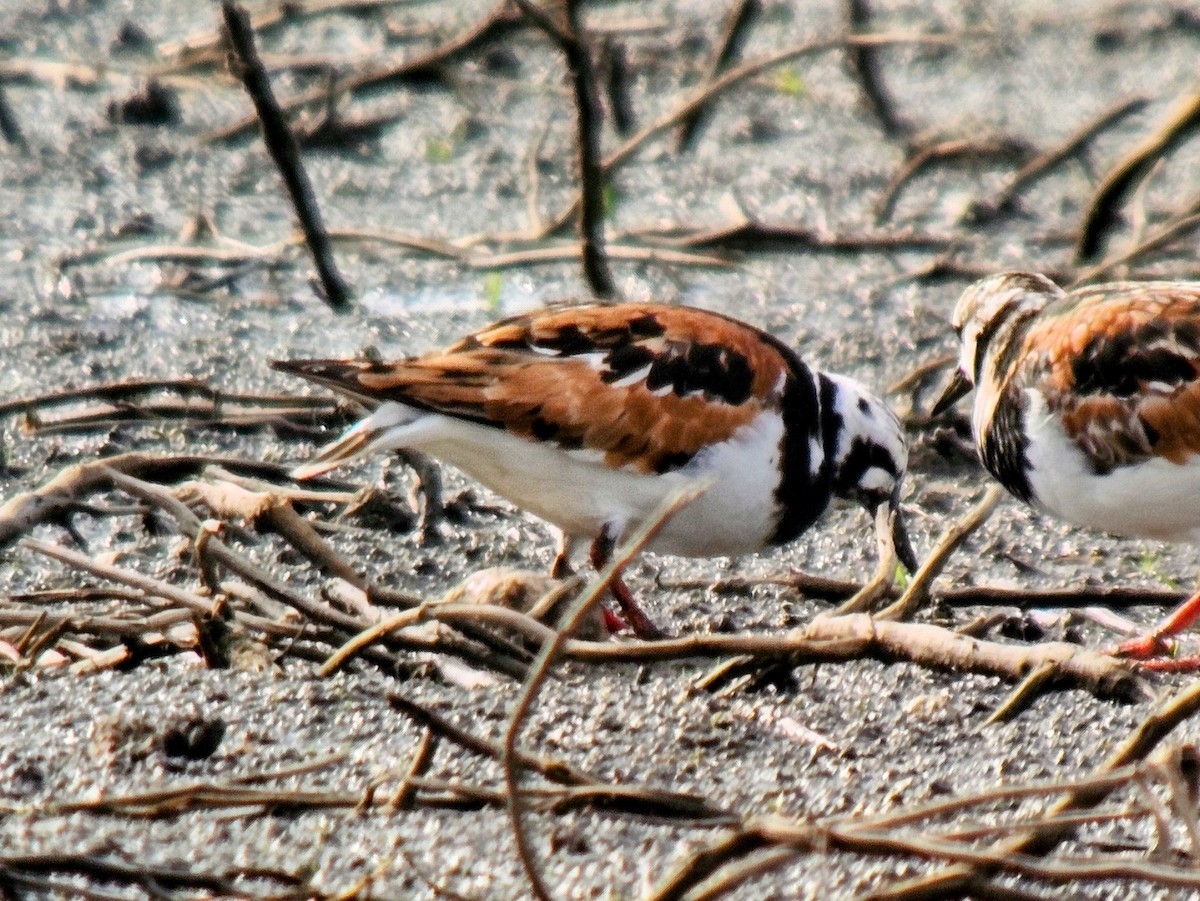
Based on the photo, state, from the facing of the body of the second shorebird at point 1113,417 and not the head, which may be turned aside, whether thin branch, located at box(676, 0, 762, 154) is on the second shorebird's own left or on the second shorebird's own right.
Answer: on the second shorebird's own right

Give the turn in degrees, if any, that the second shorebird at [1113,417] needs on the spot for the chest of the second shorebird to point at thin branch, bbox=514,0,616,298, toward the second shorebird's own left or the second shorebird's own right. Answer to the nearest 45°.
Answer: approximately 45° to the second shorebird's own right

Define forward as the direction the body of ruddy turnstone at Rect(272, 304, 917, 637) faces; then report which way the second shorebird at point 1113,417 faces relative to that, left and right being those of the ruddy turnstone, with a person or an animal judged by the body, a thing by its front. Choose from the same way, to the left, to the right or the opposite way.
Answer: the opposite way

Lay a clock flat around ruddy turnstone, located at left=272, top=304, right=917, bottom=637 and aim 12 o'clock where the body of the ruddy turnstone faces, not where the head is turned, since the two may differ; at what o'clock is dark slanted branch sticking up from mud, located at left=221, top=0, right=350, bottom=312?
The dark slanted branch sticking up from mud is roughly at 8 o'clock from the ruddy turnstone.

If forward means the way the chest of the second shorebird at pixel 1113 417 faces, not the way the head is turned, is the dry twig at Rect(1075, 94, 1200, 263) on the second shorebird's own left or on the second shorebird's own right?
on the second shorebird's own right

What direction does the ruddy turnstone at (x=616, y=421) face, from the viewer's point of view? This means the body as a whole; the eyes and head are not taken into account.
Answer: to the viewer's right

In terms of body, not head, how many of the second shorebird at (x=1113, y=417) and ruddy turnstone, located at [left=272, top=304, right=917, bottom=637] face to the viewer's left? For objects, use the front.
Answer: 1

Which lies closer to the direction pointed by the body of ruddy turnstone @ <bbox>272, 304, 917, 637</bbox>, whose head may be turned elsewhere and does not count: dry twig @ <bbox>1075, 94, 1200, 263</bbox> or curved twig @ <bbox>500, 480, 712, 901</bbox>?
the dry twig

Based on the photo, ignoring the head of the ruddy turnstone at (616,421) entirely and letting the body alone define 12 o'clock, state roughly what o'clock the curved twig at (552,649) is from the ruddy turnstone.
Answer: The curved twig is roughly at 3 o'clock from the ruddy turnstone.

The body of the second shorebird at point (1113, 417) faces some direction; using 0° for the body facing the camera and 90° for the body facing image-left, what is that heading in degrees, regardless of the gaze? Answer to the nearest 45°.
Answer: approximately 90°
